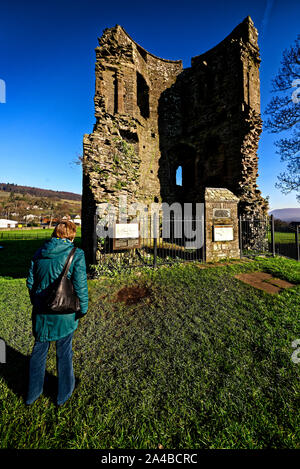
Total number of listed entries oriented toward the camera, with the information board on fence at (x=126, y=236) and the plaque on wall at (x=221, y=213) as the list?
2

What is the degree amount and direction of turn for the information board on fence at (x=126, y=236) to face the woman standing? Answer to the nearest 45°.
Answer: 0° — it already faces them

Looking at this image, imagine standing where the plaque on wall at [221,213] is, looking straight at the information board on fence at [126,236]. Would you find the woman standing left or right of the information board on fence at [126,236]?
left

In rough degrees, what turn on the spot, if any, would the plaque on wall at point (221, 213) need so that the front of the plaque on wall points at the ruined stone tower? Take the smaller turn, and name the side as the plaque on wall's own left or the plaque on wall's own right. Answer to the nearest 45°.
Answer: approximately 135° to the plaque on wall's own right

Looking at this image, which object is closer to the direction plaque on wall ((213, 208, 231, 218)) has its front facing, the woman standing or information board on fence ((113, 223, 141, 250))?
the woman standing

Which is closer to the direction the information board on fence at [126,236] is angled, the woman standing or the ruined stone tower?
the woman standing

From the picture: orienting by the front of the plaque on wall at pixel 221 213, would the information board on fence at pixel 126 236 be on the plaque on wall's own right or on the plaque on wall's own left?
on the plaque on wall's own right

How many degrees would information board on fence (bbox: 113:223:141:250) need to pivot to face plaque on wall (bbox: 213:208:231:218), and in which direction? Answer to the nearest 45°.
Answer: approximately 90° to its left
